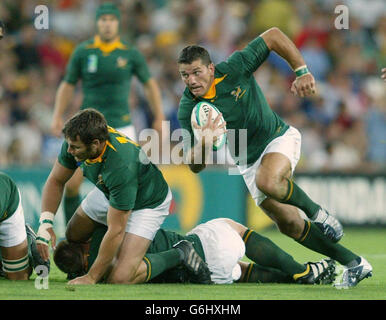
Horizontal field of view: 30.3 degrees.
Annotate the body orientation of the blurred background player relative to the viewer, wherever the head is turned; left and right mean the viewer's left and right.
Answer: facing the viewer

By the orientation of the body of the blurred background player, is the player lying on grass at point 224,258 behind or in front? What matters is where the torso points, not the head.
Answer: in front
